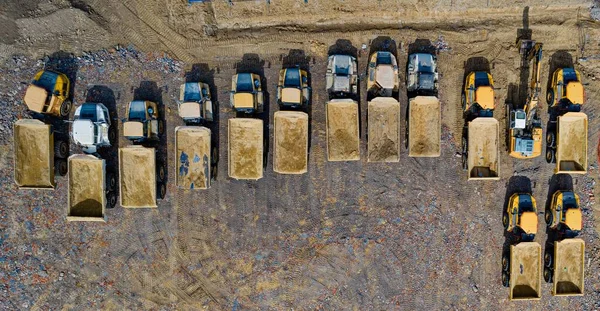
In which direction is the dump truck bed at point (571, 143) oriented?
away from the camera

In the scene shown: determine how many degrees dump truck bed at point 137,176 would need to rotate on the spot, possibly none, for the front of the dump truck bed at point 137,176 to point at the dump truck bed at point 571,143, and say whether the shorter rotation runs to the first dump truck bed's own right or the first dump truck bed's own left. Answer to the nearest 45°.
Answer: approximately 90° to the first dump truck bed's own right

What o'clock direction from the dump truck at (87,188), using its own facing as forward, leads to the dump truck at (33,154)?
the dump truck at (33,154) is roughly at 10 o'clock from the dump truck at (87,188).

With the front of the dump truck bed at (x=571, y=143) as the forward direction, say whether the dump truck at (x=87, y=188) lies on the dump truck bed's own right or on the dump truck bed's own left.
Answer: on the dump truck bed's own left

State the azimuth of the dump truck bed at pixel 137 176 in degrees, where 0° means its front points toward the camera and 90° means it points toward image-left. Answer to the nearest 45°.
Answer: approximately 180°

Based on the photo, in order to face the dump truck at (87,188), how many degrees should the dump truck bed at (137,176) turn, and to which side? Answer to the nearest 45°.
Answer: approximately 90° to its left

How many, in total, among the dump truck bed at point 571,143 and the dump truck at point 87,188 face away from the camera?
2

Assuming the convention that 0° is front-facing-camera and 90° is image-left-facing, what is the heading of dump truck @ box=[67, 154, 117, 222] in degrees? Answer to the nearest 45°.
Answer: approximately 180°

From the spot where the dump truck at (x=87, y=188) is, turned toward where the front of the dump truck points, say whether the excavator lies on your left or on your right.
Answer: on your right

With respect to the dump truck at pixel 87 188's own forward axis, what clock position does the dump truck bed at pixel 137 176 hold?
the dump truck bed at pixel 137 176 is roughly at 4 o'clock from the dump truck at pixel 87 188.

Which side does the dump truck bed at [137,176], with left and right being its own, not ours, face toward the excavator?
right

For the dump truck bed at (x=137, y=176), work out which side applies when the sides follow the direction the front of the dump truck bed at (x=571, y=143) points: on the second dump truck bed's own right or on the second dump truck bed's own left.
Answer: on the second dump truck bed's own left
